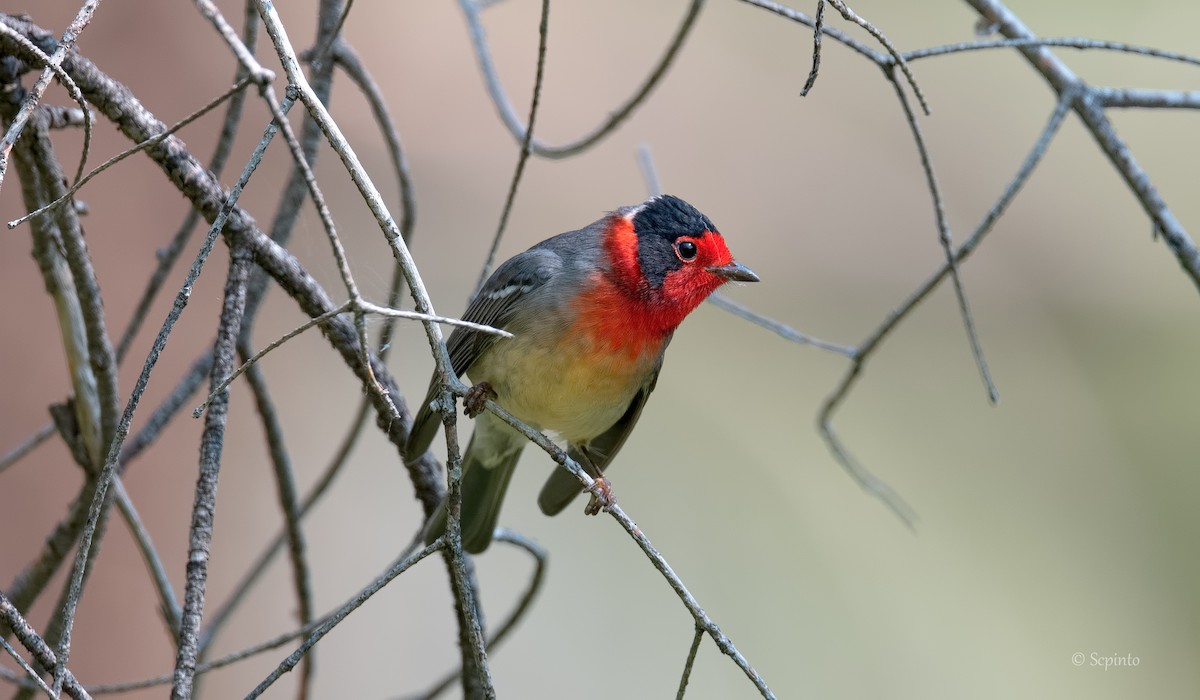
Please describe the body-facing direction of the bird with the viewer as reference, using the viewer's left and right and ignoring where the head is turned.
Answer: facing the viewer and to the right of the viewer

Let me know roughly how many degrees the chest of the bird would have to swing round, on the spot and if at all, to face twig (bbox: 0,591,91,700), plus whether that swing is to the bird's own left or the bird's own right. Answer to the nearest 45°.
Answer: approximately 90° to the bird's own right

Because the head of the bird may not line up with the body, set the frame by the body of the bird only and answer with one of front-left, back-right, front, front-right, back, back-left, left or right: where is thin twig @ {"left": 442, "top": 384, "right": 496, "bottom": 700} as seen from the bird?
back-right

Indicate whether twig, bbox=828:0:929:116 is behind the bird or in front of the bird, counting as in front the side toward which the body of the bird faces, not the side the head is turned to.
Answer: in front

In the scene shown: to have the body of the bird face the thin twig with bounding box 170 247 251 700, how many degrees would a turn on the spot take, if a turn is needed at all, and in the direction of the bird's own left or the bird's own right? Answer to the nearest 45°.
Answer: approximately 90° to the bird's own right

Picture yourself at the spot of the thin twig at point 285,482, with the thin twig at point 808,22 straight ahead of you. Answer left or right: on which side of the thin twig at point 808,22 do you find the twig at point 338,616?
right

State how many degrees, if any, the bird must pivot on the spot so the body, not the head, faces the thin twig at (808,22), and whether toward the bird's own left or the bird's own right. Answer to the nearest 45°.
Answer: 0° — it already faces it

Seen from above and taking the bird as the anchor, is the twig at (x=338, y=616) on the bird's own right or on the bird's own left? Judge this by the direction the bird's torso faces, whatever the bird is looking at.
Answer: on the bird's own right

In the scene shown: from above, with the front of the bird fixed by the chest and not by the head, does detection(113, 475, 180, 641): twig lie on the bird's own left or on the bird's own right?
on the bird's own right

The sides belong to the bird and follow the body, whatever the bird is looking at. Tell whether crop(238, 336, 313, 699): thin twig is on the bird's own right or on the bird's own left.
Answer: on the bird's own right
